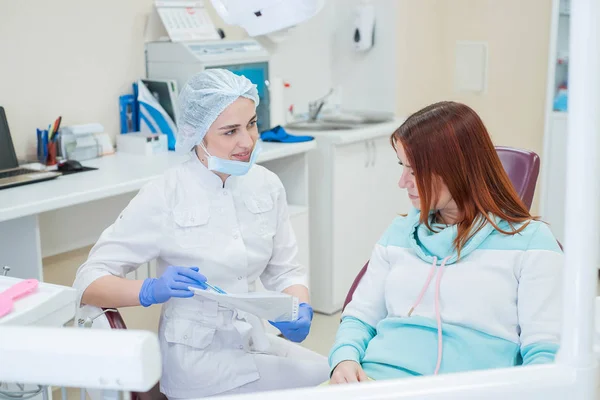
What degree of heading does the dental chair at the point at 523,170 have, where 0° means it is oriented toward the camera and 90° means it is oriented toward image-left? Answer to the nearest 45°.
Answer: approximately 45°

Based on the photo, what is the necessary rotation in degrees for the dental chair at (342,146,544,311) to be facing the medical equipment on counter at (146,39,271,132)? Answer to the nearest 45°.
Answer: approximately 90° to its right

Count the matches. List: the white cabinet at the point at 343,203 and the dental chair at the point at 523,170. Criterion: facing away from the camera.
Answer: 0

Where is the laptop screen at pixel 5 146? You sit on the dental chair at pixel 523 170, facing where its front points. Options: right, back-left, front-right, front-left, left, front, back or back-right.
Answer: front-right

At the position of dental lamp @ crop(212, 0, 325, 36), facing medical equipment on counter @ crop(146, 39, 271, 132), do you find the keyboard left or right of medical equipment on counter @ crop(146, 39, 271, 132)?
left

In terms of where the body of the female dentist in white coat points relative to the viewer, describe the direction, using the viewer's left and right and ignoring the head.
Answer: facing the viewer and to the right of the viewer

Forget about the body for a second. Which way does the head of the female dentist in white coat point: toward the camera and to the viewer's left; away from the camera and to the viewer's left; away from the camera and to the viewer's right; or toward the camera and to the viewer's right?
toward the camera and to the viewer's right

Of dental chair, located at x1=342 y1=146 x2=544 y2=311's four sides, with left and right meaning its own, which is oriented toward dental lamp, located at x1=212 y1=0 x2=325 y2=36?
front

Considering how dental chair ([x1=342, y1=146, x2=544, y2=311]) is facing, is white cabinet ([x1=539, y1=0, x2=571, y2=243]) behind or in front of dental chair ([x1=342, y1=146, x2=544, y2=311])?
behind

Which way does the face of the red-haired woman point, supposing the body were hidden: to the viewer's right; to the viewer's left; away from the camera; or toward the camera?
to the viewer's left

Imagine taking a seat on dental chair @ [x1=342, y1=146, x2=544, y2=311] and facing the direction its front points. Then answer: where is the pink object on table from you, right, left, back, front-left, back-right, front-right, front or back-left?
front

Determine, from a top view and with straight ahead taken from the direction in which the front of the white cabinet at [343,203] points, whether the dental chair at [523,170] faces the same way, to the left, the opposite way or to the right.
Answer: to the right

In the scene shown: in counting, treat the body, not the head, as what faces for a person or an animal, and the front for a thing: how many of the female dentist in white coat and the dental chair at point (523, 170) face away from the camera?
0

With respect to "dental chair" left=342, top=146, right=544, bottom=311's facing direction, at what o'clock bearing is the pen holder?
The pen holder is roughly at 2 o'clock from the dental chair.

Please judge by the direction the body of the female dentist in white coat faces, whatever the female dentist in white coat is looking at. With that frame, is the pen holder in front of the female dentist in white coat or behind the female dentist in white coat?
behind

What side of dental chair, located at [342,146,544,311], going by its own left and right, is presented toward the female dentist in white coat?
right

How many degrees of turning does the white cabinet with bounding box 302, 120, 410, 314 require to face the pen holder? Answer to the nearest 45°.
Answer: approximately 90° to its right

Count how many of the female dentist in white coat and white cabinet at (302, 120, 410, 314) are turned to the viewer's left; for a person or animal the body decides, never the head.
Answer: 0

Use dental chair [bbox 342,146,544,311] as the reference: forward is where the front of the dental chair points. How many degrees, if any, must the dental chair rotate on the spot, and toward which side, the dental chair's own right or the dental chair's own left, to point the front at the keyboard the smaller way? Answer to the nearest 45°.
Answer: approximately 45° to the dental chair's own right

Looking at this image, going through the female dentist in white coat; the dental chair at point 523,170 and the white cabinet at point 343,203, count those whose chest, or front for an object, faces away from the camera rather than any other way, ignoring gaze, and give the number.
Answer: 0
